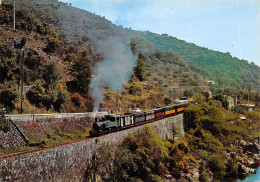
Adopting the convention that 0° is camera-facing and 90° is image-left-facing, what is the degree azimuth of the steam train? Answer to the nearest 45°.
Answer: approximately 45°

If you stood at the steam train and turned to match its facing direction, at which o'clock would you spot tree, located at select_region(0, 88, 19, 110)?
The tree is roughly at 2 o'clock from the steam train.

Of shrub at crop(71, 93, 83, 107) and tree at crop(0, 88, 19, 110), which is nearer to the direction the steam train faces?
the tree

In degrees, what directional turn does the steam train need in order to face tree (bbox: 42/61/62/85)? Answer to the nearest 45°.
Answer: approximately 90° to its right
